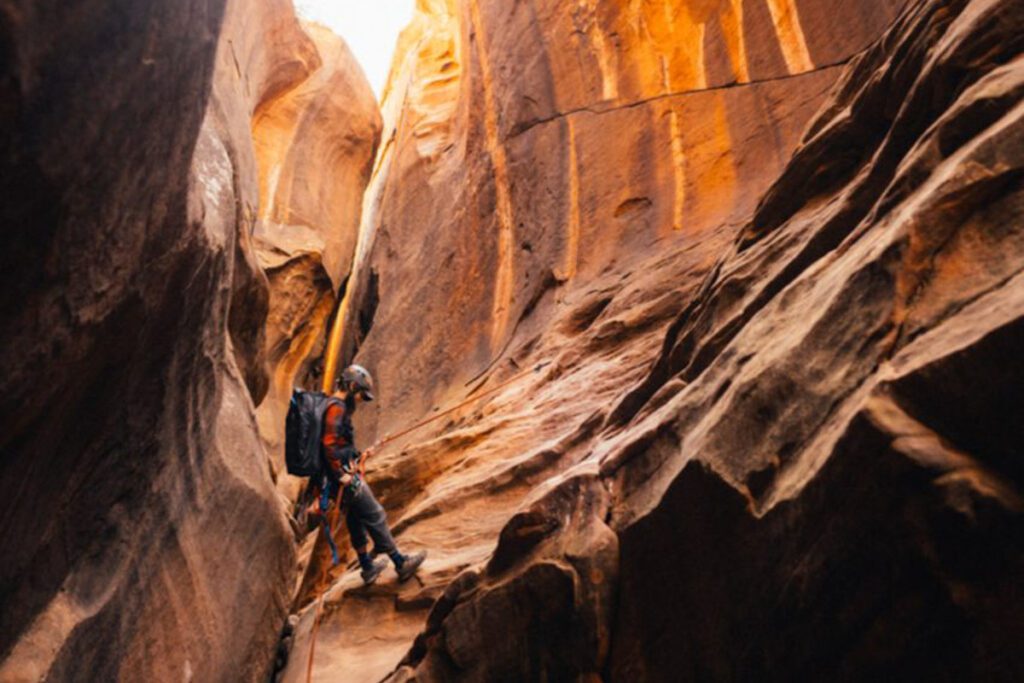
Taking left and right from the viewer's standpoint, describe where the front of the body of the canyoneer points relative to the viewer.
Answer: facing to the right of the viewer
